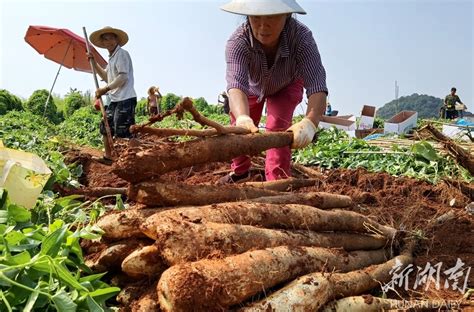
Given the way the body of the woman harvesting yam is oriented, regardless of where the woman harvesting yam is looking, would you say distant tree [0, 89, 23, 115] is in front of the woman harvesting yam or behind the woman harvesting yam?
behind

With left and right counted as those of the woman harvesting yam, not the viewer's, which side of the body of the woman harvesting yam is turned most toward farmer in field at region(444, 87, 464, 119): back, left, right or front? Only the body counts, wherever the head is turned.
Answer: back

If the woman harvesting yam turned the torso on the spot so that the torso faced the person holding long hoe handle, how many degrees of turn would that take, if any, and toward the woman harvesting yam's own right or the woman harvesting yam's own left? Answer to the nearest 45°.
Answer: approximately 135° to the woman harvesting yam's own right

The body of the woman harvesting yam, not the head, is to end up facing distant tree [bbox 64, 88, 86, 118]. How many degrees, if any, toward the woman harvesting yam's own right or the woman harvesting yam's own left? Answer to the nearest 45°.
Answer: approximately 135° to the woman harvesting yam's own right

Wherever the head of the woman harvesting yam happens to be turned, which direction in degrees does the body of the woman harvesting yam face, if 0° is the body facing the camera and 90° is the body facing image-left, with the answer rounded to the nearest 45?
approximately 0°
